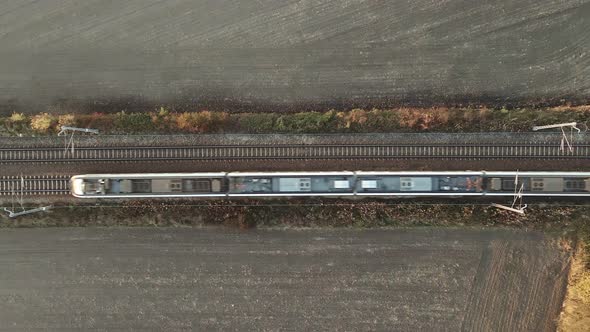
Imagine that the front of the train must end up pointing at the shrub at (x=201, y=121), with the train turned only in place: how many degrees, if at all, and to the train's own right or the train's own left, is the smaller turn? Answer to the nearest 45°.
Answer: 0° — it already faces it

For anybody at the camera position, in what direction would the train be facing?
facing to the left of the viewer

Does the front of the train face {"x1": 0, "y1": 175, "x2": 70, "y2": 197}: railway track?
yes

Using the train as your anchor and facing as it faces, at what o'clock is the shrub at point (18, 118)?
The shrub is roughly at 12 o'clock from the train.

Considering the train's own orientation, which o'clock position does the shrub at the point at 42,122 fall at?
The shrub is roughly at 12 o'clock from the train.

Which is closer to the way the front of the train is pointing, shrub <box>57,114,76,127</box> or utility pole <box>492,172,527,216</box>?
the shrub
